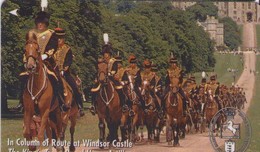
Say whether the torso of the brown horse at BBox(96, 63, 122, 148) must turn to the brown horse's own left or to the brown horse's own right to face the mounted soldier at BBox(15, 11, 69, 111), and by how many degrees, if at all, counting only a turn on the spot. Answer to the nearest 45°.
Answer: approximately 45° to the brown horse's own right

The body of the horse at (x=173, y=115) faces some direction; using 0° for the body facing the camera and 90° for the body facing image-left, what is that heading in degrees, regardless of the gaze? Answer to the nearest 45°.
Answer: approximately 0°

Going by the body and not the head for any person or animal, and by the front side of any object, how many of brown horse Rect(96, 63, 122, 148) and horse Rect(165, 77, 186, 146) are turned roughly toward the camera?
2

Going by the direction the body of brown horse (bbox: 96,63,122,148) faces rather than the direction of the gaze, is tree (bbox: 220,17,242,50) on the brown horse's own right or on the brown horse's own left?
on the brown horse's own left

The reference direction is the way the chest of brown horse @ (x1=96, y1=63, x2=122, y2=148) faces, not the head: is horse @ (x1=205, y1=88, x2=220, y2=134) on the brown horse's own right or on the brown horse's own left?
on the brown horse's own left

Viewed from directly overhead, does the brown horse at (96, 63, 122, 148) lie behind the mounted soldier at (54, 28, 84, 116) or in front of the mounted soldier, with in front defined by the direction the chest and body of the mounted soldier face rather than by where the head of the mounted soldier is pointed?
behind
